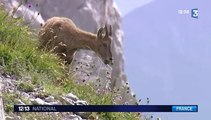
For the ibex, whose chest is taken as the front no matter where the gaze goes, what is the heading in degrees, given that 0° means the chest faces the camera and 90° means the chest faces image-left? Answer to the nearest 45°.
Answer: approximately 270°
